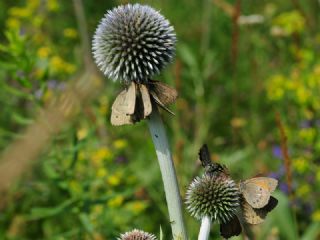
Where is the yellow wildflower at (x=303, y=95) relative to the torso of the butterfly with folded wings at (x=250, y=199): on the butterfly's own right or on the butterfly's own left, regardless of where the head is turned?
on the butterfly's own right

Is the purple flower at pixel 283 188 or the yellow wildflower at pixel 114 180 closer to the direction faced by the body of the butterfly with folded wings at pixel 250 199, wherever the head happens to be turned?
the yellow wildflower

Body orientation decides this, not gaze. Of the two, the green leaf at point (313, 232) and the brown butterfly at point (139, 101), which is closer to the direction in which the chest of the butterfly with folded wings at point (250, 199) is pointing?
the brown butterfly

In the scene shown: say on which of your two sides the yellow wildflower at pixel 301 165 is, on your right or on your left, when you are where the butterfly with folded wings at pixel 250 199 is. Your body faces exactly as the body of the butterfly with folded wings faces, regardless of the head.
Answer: on your right

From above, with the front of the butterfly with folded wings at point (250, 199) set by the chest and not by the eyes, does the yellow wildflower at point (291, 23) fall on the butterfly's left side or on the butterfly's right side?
on the butterfly's right side

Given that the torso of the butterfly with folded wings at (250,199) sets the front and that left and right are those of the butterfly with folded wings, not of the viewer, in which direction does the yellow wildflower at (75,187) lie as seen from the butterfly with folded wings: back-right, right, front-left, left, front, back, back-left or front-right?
front-right

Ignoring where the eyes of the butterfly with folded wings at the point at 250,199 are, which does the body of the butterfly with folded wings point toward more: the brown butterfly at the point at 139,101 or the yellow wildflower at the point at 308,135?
the brown butterfly

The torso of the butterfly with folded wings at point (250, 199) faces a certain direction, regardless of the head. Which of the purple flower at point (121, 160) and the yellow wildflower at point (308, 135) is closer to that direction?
the purple flower

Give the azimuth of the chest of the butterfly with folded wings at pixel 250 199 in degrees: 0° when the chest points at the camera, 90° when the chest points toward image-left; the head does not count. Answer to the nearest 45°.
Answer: approximately 90°
